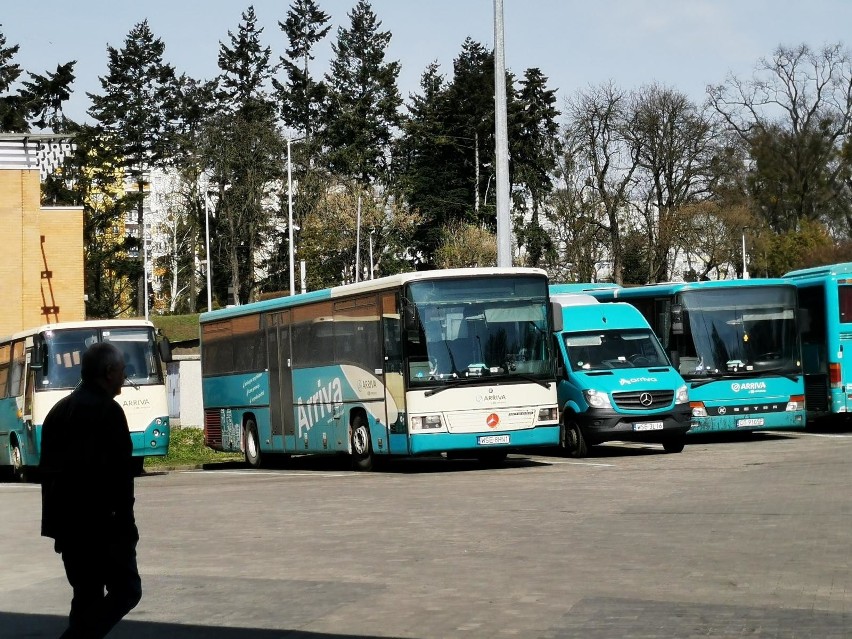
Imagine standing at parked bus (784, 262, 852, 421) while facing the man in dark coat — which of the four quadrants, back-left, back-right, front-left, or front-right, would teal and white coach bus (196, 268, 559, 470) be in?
front-right

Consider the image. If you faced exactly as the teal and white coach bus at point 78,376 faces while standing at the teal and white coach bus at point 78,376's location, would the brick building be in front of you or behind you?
behind

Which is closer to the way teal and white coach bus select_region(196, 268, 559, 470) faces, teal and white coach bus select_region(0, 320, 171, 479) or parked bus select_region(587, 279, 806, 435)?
the parked bus

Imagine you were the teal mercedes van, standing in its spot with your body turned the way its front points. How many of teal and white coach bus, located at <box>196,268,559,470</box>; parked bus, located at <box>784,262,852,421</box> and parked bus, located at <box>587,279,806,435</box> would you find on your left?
2

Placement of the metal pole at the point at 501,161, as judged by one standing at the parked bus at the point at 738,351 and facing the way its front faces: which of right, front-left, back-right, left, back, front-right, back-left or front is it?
back-right

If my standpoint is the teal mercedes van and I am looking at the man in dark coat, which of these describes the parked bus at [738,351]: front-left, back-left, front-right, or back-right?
back-left

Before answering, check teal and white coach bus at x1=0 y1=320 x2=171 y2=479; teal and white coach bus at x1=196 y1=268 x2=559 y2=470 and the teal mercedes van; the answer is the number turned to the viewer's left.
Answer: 0

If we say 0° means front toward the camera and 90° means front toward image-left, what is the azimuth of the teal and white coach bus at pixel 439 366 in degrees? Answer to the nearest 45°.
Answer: approximately 315°

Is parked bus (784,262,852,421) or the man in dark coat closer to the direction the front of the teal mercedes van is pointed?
the man in dark coat

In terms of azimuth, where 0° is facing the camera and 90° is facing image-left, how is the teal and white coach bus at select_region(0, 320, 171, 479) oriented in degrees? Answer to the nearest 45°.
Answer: approximately 315°

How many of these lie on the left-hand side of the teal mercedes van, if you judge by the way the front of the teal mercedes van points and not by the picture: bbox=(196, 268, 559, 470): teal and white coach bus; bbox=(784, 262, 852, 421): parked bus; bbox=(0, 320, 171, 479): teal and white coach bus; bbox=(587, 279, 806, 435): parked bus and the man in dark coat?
2

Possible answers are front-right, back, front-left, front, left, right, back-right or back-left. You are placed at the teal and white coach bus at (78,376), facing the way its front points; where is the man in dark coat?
front-right

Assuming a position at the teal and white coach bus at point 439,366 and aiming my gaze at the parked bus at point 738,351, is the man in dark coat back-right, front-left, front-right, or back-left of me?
back-right

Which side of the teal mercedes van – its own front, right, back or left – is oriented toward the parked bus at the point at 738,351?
left

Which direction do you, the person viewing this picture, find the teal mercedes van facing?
facing the viewer and to the right of the viewer
